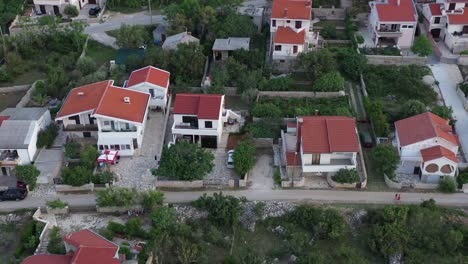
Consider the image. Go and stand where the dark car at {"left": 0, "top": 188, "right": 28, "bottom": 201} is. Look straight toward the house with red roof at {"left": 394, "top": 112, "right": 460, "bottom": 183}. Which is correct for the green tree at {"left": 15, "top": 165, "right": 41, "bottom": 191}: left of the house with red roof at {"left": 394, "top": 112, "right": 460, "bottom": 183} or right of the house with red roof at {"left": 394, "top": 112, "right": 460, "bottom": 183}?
left

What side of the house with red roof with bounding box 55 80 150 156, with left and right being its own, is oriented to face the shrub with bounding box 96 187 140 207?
front

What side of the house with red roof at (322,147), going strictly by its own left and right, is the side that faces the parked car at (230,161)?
right

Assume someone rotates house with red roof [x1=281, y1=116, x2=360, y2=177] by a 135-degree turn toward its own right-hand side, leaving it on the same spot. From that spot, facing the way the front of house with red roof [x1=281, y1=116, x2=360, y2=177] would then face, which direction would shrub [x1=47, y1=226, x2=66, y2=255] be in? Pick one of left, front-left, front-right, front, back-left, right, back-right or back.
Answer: left

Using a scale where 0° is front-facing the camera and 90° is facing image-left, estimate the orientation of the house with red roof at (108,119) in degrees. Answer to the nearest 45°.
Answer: approximately 0°

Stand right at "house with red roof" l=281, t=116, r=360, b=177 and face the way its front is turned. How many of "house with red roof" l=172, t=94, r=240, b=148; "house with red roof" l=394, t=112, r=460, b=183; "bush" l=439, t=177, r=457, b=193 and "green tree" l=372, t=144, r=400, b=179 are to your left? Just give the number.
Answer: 3

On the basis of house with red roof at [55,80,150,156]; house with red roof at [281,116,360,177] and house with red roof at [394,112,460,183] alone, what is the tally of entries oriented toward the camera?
3

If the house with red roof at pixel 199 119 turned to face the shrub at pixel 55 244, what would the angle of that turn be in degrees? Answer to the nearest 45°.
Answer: approximately 45° to its right

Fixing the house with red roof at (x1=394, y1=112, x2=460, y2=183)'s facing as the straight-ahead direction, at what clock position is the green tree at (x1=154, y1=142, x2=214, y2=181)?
The green tree is roughly at 2 o'clock from the house with red roof.

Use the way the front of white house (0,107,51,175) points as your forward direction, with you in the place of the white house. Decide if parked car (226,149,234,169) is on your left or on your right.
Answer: on your left

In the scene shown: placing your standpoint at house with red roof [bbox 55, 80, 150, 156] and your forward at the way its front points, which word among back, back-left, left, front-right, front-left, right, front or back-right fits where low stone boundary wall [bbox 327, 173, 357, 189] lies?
front-left

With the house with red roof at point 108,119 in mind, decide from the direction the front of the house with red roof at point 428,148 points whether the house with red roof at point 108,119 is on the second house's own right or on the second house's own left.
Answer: on the second house's own right

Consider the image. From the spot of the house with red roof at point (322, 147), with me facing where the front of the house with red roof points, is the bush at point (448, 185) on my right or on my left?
on my left
